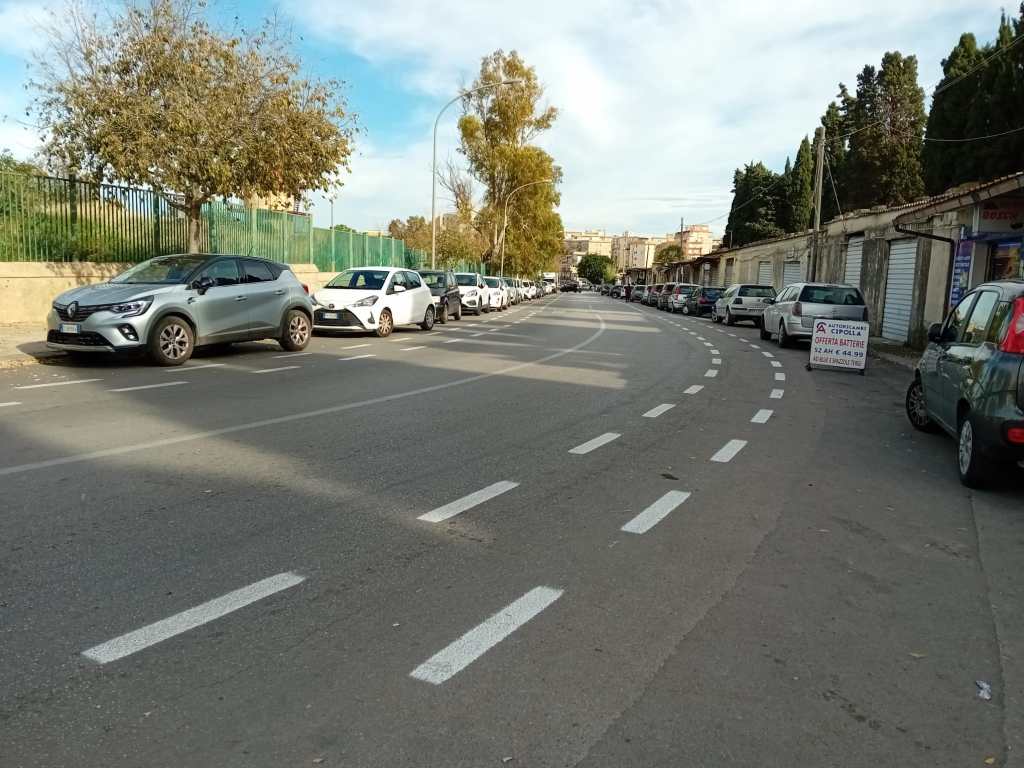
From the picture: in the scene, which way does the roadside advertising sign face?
toward the camera

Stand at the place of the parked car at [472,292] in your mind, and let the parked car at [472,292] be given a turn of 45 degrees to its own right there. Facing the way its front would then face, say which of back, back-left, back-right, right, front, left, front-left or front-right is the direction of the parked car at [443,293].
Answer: left

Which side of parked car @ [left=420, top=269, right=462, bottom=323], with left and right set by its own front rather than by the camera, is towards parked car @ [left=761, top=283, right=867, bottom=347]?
left

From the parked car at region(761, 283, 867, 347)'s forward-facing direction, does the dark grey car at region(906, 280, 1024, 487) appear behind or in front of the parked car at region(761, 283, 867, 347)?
behind

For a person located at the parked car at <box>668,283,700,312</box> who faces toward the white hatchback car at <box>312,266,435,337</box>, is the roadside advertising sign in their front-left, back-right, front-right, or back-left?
front-left

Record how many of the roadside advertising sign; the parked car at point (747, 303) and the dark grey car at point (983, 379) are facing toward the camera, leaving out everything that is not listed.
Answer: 1

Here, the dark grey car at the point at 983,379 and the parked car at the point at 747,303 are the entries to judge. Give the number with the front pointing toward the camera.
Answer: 0

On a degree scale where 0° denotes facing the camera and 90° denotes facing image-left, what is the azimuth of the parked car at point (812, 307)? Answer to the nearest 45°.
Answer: approximately 135°

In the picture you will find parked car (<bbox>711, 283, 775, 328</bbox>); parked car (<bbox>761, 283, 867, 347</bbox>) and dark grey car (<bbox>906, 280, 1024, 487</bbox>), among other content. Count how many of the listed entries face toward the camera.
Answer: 0

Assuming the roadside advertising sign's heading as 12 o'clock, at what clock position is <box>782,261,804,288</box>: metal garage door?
The metal garage door is roughly at 6 o'clock from the roadside advertising sign.

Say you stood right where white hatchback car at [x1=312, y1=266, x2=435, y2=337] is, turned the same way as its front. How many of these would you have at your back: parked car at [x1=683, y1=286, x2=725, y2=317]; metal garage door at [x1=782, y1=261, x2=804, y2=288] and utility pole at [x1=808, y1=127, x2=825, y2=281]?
3

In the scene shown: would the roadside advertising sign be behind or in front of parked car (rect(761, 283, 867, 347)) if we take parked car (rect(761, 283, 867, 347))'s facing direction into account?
behind

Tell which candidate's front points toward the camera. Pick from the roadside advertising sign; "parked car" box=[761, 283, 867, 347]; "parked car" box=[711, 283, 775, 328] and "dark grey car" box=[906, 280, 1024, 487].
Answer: the roadside advertising sign

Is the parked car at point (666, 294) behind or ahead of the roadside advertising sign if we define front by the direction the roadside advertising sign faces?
behind

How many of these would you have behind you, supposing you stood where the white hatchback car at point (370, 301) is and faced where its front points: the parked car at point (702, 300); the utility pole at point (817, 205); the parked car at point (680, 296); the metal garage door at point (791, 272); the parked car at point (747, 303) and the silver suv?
5
